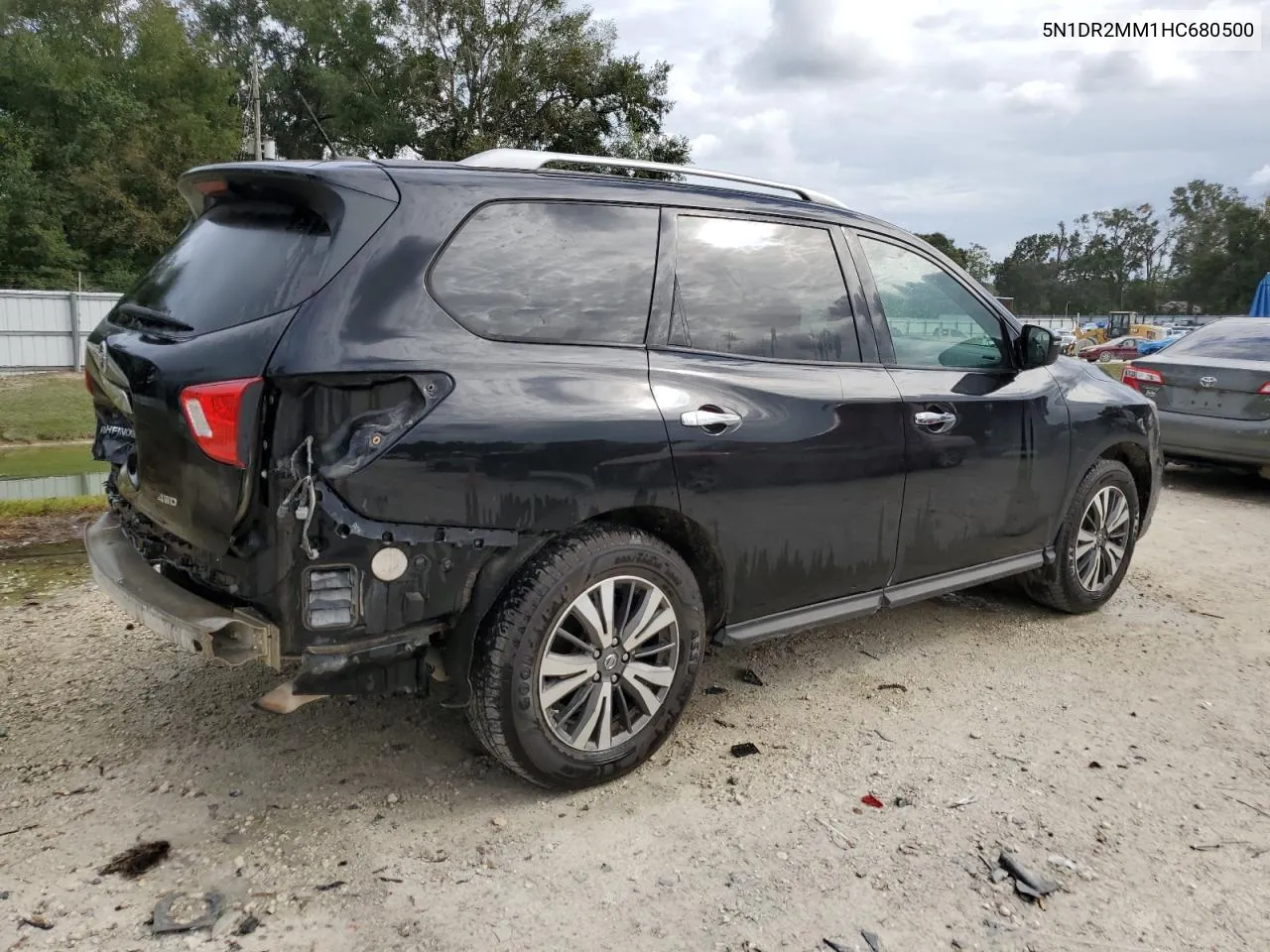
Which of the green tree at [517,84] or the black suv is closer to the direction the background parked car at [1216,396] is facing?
the green tree

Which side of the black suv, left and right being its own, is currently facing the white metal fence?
left

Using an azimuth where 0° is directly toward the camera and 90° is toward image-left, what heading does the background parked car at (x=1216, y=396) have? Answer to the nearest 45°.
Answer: approximately 225°

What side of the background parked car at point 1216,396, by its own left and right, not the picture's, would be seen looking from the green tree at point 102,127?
left

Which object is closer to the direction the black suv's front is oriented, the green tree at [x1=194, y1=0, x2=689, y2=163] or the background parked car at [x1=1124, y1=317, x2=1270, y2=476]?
the background parked car

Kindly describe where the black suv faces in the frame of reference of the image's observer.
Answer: facing away from the viewer and to the right of the viewer

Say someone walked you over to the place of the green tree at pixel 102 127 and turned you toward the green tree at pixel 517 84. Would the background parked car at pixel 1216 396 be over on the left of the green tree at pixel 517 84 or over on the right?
right

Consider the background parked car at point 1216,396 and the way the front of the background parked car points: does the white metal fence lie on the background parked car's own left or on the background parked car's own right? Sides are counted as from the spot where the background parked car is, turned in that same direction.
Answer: on the background parked car's own left
